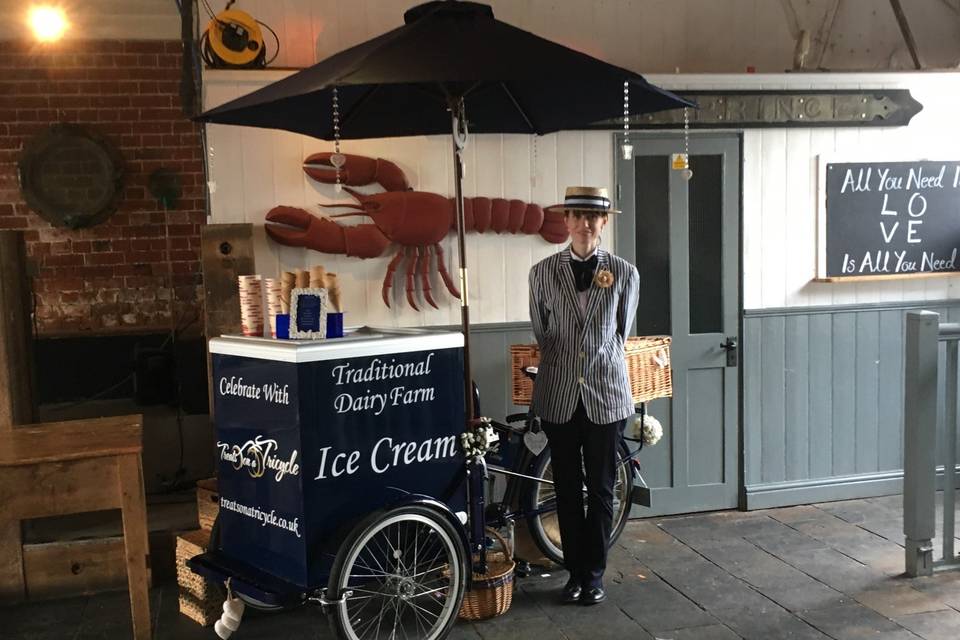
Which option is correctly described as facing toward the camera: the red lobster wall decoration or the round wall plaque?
the round wall plaque

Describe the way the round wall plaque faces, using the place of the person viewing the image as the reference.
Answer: facing the viewer

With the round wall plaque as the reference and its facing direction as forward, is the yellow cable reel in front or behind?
in front

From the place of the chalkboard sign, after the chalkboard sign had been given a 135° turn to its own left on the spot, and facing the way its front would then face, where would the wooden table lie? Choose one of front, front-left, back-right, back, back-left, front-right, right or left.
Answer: back

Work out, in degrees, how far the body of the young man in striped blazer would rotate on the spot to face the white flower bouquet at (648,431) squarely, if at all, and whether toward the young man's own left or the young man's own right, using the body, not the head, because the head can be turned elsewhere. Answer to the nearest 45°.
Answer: approximately 135° to the young man's own left

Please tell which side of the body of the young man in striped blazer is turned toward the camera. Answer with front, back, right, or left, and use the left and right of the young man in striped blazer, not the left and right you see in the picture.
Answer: front

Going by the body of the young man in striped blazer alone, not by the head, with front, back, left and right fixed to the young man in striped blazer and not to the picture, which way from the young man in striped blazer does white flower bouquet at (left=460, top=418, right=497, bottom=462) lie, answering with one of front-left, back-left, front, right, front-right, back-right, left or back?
front-right

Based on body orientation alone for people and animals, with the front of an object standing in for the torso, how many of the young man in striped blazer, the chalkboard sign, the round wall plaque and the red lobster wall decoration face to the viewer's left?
1

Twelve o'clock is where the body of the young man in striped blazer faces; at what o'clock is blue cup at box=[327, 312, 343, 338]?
The blue cup is roughly at 2 o'clock from the young man in striped blazer.

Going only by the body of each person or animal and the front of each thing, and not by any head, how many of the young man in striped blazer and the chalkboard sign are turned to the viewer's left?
0

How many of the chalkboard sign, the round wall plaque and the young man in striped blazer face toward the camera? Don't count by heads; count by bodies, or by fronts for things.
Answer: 3

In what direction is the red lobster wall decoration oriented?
to the viewer's left

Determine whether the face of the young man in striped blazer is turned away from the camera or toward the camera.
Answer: toward the camera
